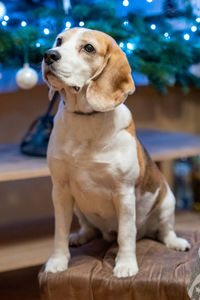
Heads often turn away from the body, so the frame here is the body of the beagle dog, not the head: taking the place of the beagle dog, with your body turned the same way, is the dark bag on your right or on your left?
on your right

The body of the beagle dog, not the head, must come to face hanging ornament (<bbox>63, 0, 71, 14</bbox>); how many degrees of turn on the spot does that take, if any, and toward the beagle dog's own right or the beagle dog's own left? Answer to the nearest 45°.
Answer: approximately 135° to the beagle dog's own right

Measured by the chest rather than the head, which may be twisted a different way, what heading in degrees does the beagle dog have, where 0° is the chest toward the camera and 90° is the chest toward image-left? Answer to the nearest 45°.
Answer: approximately 45°
